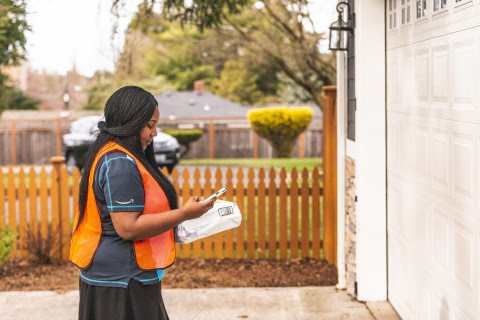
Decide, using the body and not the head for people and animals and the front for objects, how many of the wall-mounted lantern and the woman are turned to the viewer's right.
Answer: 1

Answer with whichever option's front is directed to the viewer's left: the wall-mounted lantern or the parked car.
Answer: the wall-mounted lantern

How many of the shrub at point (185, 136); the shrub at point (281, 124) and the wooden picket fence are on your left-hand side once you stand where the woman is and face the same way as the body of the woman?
3

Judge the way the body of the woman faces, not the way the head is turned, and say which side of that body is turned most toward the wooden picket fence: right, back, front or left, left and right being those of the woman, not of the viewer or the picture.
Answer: left

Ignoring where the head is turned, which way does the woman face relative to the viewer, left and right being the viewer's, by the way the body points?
facing to the right of the viewer

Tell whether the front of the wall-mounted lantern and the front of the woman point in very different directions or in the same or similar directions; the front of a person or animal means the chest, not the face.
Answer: very different directions

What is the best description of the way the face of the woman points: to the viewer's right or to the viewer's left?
to the viewer's right

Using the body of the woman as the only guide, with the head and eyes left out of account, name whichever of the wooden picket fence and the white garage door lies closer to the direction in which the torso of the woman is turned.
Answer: the white garage door

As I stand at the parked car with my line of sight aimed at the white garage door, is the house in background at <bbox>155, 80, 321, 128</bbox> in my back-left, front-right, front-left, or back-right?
back-left

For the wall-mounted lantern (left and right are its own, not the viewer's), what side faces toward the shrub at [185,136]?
right

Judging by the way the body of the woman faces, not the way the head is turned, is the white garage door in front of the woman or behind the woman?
in front

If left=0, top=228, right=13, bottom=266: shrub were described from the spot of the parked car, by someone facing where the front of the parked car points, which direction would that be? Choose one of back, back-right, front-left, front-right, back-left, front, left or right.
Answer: front-right

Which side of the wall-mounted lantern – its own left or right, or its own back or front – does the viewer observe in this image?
left
